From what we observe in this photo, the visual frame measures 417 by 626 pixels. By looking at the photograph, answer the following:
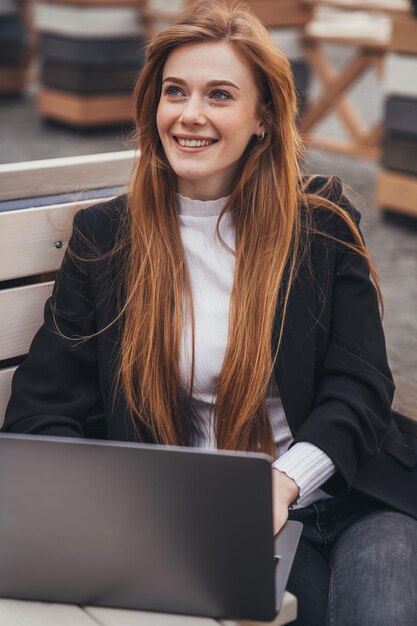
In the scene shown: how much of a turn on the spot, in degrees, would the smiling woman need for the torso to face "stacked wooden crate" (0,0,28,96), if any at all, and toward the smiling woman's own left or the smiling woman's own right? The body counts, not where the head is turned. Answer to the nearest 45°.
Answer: approximately 180°

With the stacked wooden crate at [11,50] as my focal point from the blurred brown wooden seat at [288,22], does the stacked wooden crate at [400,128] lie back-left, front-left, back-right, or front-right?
back-left

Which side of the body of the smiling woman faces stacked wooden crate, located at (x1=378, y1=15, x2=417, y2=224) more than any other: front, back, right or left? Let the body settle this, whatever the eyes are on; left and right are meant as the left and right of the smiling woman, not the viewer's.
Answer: back

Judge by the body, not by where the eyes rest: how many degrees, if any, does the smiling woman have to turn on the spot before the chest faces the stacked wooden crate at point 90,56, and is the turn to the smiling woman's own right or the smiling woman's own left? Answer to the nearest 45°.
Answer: approximately 180°

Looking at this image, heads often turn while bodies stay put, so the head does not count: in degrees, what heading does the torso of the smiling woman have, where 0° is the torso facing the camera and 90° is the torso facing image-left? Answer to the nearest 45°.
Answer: approximately 0°

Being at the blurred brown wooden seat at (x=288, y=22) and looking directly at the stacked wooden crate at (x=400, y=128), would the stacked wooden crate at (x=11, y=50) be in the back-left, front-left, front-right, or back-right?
back-right

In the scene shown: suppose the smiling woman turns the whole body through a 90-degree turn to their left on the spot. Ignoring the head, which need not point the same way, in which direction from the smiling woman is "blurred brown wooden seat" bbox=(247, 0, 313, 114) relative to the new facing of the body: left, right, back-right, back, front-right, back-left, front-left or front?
left
